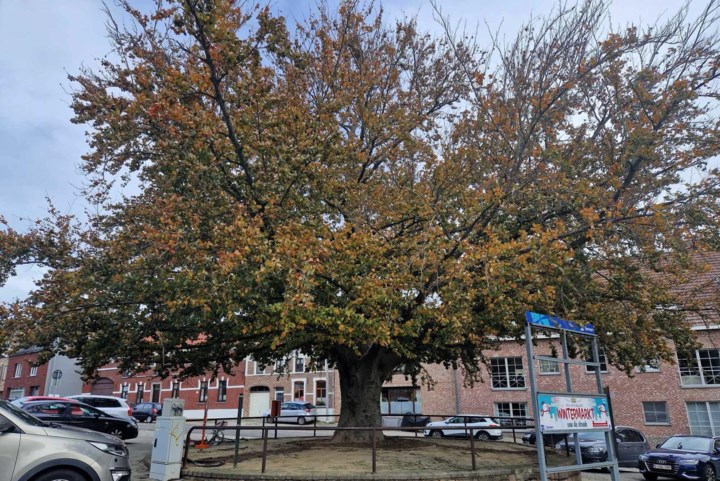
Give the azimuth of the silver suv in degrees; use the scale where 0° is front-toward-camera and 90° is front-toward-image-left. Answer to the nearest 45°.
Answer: approximately 270°

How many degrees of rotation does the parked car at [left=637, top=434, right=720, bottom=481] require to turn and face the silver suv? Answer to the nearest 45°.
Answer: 0° — it already faces it

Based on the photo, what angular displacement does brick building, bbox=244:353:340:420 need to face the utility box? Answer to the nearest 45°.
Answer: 0° — it already faces it

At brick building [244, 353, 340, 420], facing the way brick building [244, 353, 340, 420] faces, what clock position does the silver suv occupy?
The silver suv is roughly at 12 o'clock from the brick building.

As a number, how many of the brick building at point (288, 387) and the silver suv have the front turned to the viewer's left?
0

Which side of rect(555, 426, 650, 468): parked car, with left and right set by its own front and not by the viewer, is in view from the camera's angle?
left

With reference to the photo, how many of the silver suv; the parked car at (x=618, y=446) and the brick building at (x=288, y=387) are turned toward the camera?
1

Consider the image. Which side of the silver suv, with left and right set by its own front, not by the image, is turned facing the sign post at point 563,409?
front

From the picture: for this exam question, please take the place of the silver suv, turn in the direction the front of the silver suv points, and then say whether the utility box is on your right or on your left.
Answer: on your left

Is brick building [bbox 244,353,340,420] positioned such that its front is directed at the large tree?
yes
